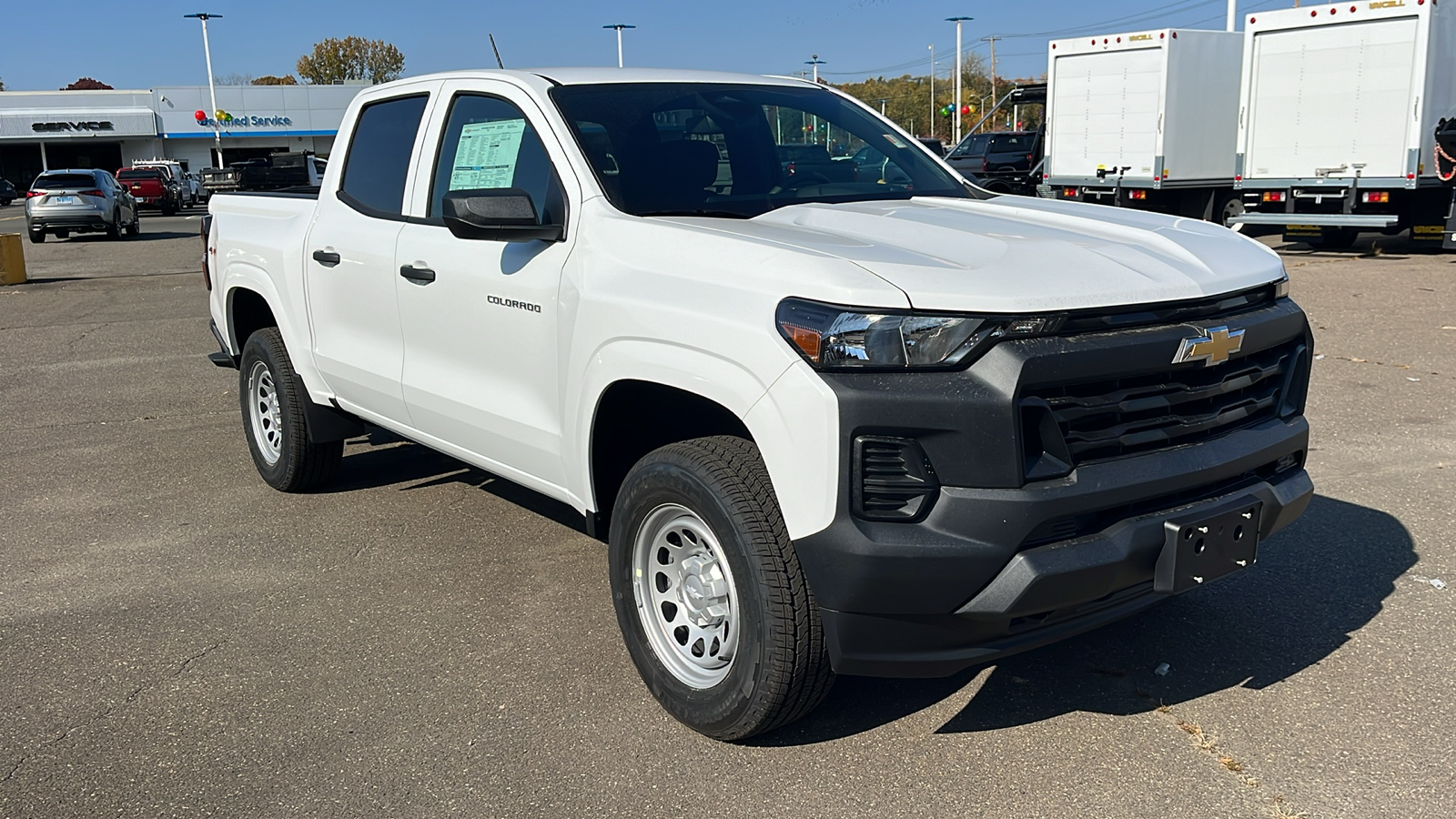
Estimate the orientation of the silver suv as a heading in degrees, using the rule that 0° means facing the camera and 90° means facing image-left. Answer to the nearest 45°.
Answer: approximately 225°

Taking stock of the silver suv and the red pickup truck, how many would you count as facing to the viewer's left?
0

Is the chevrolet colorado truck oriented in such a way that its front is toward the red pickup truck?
no

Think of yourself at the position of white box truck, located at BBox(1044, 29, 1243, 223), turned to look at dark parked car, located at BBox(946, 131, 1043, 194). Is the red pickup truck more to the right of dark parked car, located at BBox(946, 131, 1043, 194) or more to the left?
left

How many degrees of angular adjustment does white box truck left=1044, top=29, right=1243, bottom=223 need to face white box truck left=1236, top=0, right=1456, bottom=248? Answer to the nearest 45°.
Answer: approximately 90° to its right

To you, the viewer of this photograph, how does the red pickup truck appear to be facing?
facing away from the viewer and to the right of the viewer

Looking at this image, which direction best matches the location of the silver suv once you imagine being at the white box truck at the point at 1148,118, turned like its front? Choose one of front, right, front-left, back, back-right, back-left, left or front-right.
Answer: back-left

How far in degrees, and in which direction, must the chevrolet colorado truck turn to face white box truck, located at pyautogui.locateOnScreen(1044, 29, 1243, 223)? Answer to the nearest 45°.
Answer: approximately 135° to its left

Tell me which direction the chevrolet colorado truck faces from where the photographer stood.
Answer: facing the viewer and to the right of the viewer

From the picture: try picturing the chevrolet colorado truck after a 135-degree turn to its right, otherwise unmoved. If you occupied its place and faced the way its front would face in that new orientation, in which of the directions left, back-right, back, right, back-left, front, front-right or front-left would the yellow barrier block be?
front-right

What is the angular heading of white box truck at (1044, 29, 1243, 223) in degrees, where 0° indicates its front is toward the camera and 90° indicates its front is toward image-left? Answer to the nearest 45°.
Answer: approximately 225°

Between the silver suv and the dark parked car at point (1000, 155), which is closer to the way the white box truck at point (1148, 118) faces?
the dark parked car

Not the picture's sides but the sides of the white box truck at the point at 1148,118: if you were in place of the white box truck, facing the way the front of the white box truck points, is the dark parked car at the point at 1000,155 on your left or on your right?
on your left

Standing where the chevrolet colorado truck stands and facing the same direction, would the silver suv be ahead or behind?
behind
